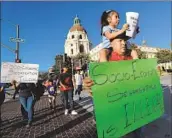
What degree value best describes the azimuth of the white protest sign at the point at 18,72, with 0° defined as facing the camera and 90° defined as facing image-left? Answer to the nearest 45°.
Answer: approximately 0°
